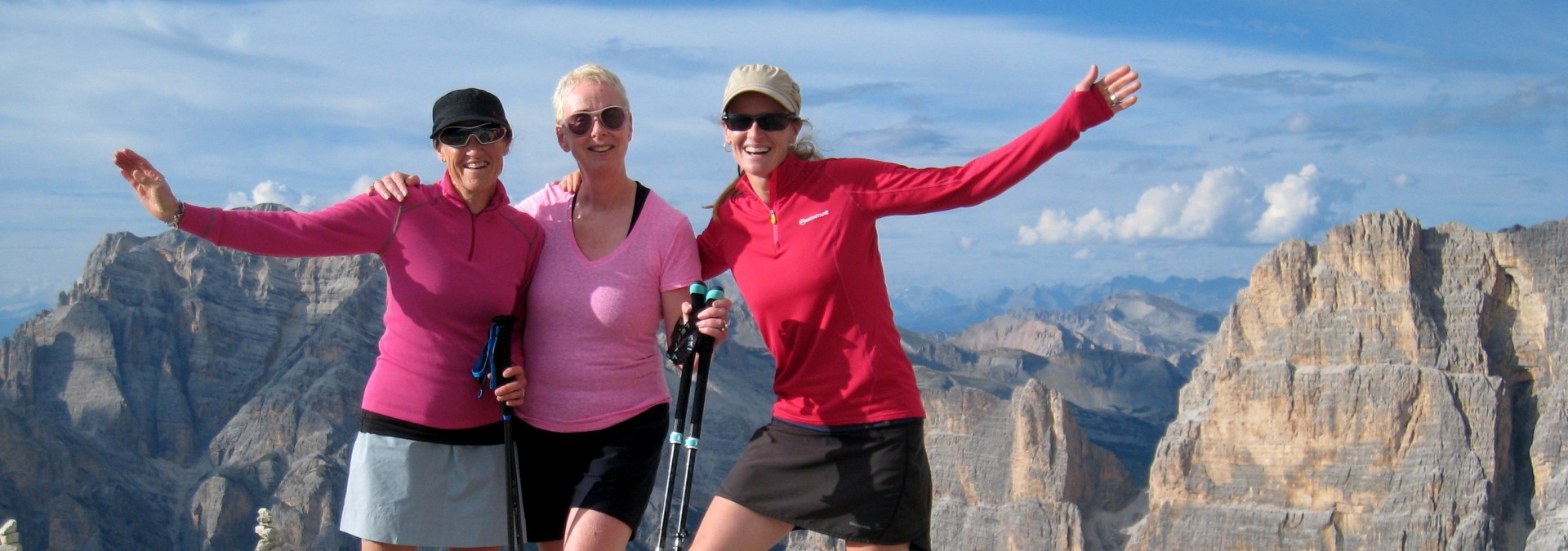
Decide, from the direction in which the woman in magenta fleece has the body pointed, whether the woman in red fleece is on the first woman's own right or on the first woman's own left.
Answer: on the first woman's own left

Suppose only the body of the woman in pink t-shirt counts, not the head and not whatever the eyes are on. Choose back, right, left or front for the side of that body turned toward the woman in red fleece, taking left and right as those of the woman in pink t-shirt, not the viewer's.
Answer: left

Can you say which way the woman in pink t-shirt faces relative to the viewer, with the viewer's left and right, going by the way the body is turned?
facing the viewer

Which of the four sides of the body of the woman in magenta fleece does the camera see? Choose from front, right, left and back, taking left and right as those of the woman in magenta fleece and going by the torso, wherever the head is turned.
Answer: front

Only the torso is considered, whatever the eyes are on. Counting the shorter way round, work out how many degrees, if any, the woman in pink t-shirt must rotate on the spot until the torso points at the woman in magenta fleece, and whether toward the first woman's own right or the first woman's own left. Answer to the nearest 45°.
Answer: approximately 90° to the first woman's own right

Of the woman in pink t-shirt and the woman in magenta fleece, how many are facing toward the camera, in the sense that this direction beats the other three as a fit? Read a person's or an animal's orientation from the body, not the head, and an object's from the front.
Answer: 2
